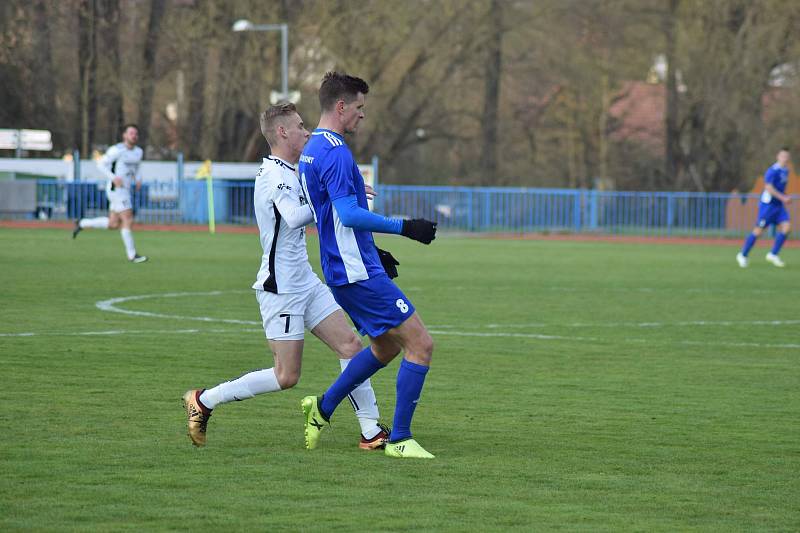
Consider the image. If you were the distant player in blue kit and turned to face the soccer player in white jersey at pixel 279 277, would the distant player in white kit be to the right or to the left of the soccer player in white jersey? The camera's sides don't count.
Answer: right

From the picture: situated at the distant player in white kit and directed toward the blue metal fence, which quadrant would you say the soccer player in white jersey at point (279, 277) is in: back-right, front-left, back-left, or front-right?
back-right

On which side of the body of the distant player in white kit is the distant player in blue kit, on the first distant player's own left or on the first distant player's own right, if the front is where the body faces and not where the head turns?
on the first distant player's own left
